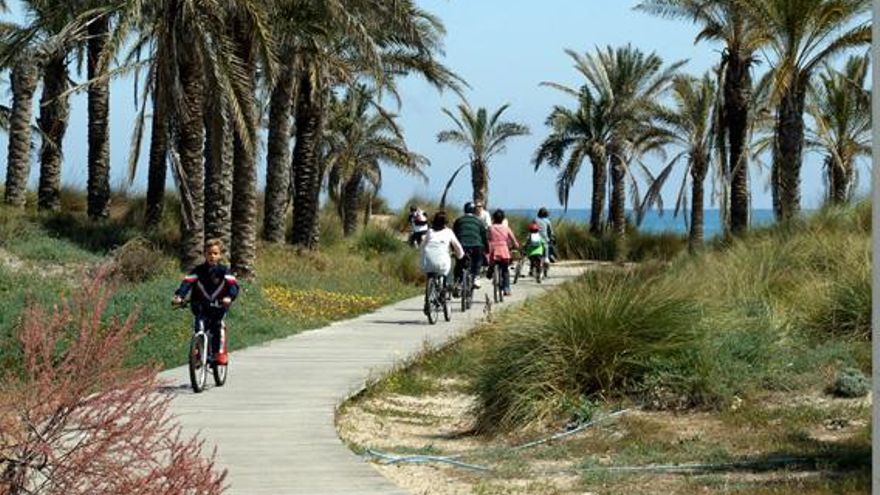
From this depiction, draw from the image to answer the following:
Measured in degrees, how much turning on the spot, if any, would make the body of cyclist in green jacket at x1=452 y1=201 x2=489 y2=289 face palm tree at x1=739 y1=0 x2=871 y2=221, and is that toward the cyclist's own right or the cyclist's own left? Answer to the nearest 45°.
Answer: approximately 45° to the cyclist's own right

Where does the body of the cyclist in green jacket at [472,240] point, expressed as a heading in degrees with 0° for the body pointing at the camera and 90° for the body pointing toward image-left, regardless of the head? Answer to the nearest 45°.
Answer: approximately 180°

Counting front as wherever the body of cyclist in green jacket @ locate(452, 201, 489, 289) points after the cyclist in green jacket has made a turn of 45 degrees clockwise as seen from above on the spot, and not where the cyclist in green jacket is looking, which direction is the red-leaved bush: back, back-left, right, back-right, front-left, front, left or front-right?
back-right

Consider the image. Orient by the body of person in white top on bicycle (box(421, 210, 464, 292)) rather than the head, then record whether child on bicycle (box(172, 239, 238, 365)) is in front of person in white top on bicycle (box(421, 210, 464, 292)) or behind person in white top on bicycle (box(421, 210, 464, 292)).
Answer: behind

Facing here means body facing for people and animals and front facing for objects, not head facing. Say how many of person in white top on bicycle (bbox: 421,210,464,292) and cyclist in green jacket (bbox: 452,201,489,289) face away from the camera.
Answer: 2

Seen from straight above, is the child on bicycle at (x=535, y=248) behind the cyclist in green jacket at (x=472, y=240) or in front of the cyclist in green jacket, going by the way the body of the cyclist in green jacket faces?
in front

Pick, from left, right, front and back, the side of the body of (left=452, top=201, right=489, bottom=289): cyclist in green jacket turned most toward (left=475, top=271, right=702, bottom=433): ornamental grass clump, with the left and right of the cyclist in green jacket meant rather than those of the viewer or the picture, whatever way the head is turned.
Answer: back

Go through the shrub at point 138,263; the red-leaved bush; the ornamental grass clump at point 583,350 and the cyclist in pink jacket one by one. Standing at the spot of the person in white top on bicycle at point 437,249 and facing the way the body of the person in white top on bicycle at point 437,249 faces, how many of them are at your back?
2

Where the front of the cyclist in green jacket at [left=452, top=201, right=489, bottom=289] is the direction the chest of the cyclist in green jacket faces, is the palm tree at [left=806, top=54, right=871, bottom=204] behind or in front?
in front

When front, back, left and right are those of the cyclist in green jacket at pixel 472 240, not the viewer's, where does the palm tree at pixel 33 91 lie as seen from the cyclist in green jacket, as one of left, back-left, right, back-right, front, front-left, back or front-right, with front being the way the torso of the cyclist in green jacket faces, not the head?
front-left

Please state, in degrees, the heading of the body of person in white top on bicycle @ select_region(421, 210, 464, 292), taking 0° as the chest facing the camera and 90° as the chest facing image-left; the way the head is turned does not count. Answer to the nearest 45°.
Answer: approximately 180°
